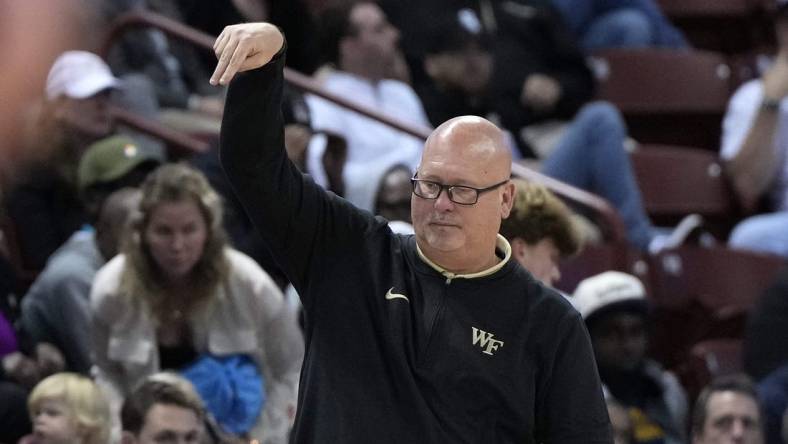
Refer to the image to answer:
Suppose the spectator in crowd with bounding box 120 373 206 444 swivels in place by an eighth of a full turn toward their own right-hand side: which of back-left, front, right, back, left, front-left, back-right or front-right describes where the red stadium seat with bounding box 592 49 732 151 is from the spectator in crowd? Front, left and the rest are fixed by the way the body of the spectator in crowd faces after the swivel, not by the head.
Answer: back-left

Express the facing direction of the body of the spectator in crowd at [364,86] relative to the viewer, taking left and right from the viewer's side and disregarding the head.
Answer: facing the viewer and to the right of the viewer

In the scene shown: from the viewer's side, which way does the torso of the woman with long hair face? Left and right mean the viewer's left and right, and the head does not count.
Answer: facing the viewer

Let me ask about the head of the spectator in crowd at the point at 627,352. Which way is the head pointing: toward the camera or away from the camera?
toward the camera

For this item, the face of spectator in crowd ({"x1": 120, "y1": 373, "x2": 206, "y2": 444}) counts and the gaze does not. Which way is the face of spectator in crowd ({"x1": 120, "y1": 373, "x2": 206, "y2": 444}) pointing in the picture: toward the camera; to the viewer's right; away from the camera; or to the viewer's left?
toward the camera

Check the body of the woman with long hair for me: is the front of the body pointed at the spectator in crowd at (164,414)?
yes

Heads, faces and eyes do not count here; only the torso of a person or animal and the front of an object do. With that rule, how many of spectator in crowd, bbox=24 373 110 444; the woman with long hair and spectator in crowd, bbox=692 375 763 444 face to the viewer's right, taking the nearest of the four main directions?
0

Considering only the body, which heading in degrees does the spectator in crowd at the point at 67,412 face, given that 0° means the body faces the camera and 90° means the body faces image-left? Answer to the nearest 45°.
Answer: approximately 45°

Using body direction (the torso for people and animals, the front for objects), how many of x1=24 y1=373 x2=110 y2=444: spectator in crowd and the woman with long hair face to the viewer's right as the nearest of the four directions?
0
